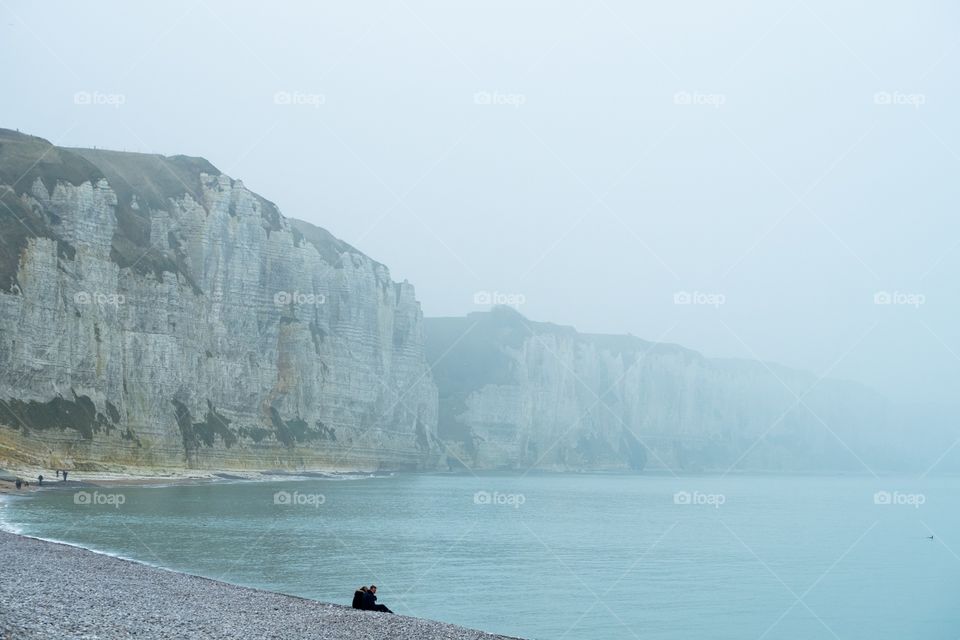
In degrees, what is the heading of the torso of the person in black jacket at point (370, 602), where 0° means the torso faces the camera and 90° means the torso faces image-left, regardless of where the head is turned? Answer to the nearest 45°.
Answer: approximately 270°
